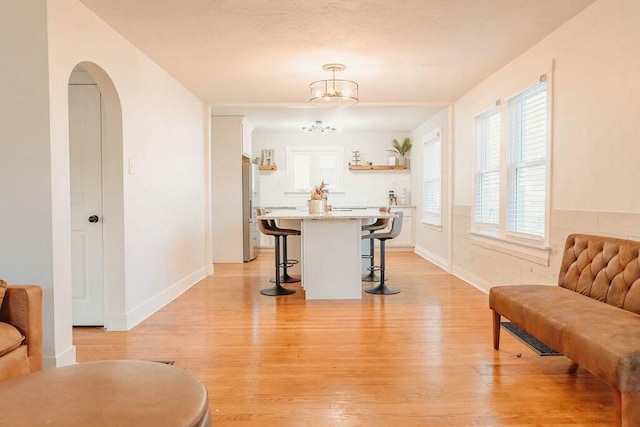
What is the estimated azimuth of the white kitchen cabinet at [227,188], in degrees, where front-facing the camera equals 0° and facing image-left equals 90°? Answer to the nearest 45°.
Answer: approximately 270°

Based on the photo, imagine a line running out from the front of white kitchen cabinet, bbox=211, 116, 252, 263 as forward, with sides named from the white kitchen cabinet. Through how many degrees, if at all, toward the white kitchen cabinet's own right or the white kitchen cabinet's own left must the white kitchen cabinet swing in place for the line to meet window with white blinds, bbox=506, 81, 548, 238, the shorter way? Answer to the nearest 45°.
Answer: approximately 45° to the white kitchen cabinet's own right

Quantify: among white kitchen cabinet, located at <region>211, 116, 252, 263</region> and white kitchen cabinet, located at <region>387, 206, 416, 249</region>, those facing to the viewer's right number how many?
1

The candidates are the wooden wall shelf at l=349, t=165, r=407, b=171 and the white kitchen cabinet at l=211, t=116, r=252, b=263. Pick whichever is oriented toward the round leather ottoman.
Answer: the wooden wall shelf

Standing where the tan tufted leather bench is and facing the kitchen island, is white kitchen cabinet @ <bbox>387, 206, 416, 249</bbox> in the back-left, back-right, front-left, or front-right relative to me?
front-right

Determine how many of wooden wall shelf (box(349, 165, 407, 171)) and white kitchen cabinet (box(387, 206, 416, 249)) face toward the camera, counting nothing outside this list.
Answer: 2

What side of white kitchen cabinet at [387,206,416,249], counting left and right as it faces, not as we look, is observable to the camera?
front

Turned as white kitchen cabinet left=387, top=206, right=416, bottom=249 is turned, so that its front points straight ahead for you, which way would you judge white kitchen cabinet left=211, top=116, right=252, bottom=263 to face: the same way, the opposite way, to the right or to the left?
to the left

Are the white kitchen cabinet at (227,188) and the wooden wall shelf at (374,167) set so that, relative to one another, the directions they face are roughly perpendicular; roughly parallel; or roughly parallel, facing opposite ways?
roughly perpendicular

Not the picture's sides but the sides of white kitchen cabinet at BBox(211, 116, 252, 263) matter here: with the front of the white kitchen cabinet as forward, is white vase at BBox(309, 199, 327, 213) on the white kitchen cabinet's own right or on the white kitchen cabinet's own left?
on the white kitchen cabinet's own right

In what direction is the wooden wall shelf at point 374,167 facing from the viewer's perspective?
toward the camera
